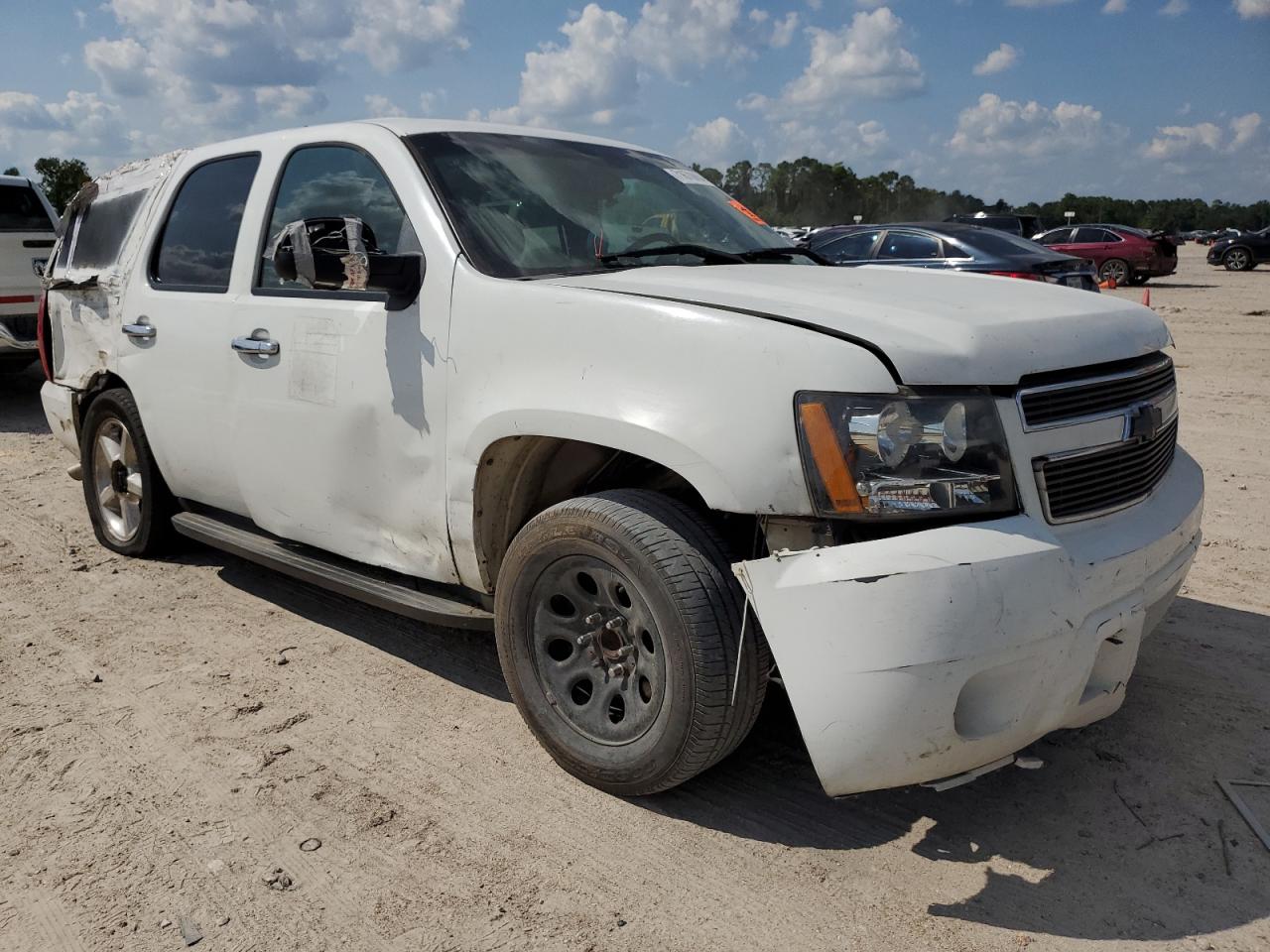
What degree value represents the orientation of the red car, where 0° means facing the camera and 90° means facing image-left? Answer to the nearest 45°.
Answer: approximately 135°

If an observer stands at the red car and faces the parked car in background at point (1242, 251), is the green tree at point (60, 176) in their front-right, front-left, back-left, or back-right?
back-left

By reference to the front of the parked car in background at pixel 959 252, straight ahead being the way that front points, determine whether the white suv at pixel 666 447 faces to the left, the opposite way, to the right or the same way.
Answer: the opposite way

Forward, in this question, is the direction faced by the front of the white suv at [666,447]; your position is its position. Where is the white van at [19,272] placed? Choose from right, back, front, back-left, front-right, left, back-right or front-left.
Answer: back

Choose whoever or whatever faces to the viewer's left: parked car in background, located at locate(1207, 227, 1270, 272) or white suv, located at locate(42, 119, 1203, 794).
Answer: the parked car in background

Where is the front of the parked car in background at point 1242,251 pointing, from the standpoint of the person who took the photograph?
facing to the left of the viewer

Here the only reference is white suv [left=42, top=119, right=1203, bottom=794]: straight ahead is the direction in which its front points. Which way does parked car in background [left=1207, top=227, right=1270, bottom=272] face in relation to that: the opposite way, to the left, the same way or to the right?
the opposite way

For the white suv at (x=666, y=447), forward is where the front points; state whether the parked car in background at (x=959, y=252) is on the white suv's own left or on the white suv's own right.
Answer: on the white suv's own left

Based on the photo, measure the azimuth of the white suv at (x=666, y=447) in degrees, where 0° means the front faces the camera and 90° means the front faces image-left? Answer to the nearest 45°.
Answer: approximately 315°
